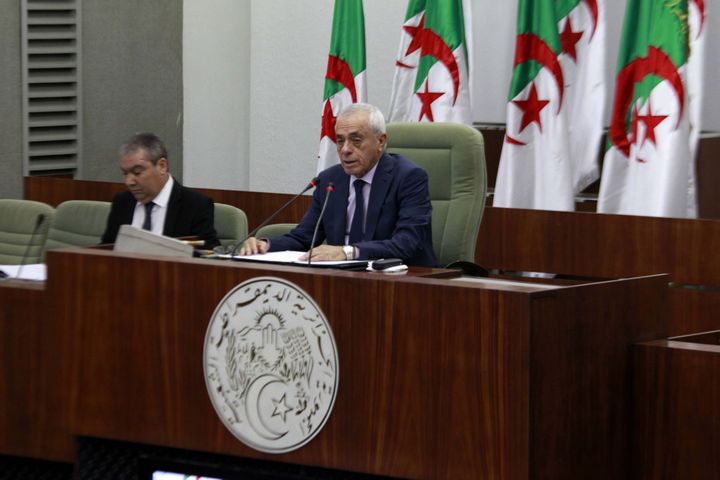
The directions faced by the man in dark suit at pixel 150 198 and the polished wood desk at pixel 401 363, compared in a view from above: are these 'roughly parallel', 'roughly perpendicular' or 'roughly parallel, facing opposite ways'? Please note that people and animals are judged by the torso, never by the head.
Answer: roughly parallel

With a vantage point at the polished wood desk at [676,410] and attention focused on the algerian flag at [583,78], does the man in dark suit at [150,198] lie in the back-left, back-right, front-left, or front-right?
front-left

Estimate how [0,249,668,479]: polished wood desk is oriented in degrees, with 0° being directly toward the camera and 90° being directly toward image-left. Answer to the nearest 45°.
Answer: approximately 45°

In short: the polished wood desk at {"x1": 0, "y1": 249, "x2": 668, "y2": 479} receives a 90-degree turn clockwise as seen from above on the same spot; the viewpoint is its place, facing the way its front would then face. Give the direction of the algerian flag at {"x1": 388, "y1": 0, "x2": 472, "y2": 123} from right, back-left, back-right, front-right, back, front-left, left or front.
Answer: front-right

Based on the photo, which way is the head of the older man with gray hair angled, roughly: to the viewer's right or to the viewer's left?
to the viewer's left

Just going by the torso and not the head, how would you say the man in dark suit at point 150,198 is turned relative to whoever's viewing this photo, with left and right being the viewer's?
facing the viewer and to the left of the viewer

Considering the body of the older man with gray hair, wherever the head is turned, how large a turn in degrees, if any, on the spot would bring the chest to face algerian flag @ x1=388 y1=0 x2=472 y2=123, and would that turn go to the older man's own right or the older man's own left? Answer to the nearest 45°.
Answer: approximately 135° to the older man's own right

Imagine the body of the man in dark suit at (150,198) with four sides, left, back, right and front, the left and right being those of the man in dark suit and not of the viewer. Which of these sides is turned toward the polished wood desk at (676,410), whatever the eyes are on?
left

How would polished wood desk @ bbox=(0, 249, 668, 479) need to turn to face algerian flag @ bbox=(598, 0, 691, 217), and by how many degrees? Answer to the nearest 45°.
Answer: approximately 180°

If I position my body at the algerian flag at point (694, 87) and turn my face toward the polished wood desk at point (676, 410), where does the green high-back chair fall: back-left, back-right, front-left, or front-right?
front-right

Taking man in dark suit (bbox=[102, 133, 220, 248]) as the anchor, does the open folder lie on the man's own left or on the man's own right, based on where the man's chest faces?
on the man's own left
